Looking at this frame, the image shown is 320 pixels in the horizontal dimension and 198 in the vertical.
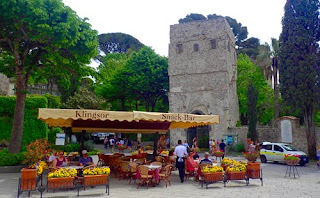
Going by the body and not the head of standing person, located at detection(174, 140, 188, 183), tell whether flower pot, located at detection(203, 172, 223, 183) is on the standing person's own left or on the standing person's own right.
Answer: on the standing person's own right

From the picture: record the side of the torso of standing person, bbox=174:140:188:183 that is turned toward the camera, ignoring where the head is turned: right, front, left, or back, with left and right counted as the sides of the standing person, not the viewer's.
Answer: back

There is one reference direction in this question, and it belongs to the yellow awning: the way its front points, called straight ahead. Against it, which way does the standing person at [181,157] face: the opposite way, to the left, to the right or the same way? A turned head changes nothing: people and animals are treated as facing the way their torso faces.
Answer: the opposite way

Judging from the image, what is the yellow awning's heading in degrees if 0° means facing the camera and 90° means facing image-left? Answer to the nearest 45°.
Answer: approximately 0°

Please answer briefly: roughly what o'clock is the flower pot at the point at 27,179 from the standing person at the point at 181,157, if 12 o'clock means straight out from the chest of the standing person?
The flower pot is roughly at 8 o'clock from the standing person.

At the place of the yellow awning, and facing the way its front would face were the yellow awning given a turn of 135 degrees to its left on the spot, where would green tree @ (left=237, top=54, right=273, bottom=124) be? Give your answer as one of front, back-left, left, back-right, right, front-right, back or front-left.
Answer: front

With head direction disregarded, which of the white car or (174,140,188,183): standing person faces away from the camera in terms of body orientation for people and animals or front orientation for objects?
the standing person

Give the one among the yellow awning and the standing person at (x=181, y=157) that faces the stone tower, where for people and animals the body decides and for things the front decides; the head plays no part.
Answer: the standing person

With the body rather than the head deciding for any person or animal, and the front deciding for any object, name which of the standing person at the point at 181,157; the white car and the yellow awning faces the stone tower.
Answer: the standing person
